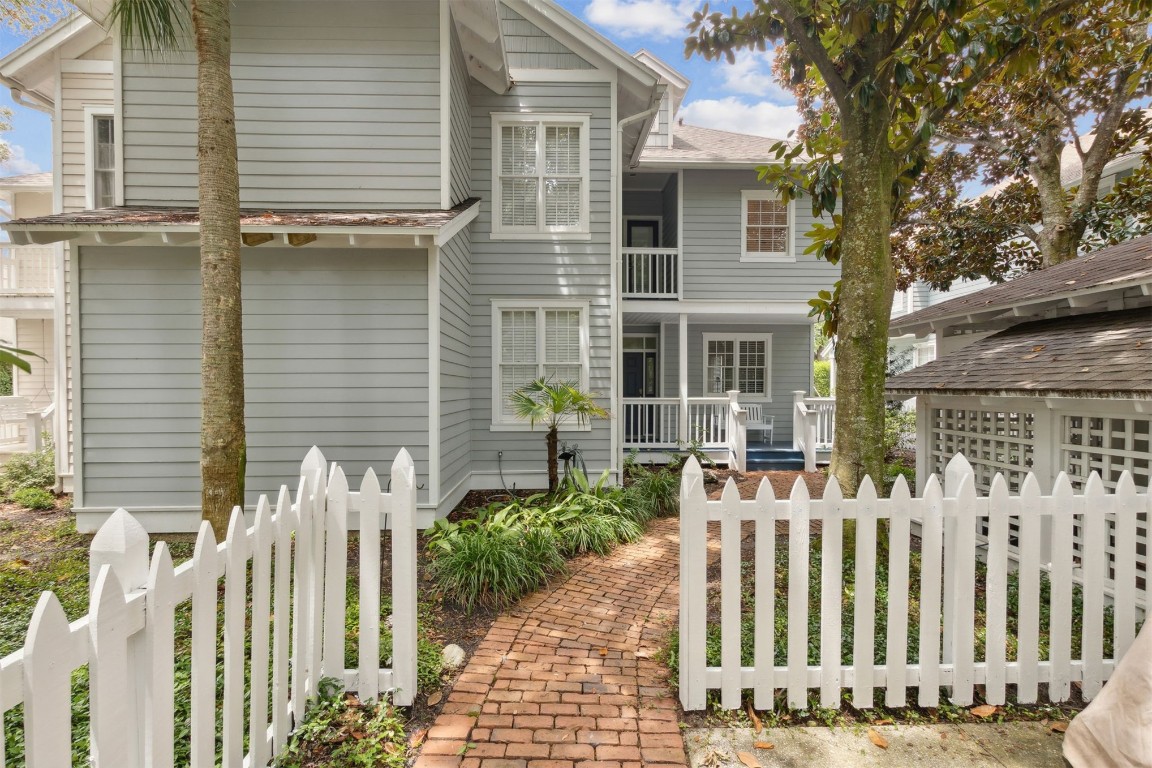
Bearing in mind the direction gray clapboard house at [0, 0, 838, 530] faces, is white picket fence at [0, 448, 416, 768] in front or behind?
in front

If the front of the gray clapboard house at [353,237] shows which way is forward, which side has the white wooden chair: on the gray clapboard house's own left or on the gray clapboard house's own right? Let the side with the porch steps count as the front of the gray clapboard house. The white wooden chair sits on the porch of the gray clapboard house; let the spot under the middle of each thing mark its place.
on the gray clapboard house's own left

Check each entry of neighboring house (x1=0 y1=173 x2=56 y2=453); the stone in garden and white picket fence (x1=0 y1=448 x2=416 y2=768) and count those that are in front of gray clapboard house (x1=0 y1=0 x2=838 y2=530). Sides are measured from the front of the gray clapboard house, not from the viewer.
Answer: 2

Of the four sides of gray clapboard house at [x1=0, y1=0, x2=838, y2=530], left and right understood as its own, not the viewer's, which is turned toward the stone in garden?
front

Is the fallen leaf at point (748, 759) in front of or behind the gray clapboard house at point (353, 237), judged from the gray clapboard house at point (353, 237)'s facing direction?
in front

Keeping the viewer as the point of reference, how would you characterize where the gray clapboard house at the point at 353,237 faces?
facing the viewer

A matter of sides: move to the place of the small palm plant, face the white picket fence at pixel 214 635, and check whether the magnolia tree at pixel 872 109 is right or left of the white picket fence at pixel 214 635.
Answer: left

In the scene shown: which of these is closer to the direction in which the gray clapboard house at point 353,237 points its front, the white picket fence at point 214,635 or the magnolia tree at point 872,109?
the white picket fence

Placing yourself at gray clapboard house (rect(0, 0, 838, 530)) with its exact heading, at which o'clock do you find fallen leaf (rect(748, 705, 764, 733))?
The fallen leaf is roughly at 11 o'clock from the gray clapboard house.

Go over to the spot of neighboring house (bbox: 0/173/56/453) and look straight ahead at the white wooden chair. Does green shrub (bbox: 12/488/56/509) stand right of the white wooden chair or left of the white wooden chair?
right

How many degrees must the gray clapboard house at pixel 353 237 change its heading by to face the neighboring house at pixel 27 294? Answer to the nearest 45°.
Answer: approximately 135° to its right
